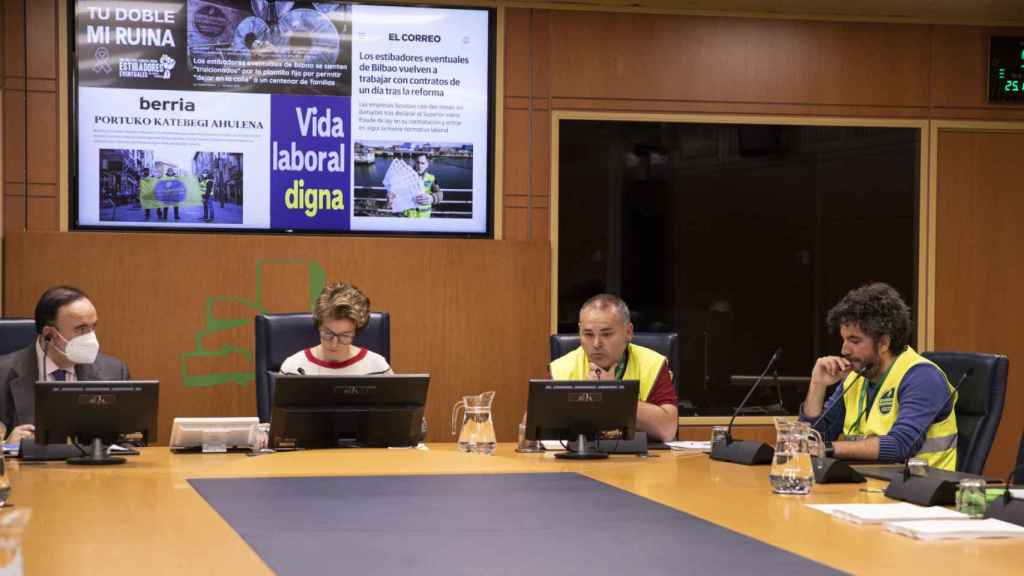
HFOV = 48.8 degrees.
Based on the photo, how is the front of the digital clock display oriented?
toward the camera

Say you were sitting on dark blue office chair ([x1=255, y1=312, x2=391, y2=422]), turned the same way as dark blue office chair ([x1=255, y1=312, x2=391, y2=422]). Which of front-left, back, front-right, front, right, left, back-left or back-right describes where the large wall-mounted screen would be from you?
back

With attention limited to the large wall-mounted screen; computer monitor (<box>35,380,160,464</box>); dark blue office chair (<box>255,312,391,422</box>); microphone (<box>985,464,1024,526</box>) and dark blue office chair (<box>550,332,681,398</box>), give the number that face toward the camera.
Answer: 3

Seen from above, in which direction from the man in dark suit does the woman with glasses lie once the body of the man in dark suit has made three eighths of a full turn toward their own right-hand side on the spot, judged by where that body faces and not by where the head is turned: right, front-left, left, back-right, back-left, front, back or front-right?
back

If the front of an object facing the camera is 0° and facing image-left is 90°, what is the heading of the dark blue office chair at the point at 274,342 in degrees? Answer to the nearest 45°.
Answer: approximately 0°

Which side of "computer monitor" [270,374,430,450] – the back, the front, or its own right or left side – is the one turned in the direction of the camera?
back

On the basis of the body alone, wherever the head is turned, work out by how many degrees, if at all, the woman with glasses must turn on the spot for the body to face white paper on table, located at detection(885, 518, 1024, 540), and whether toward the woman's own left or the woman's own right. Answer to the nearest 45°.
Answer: approximately 45° to the woman's own left

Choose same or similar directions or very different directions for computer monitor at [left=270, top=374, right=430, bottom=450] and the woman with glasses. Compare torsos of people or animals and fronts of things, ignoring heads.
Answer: very different directions

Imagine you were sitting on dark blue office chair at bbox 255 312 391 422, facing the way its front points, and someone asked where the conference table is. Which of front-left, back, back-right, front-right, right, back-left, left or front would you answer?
front

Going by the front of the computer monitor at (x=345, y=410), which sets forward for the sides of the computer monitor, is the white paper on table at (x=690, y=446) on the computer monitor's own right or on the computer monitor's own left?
on the computer monitor's own right

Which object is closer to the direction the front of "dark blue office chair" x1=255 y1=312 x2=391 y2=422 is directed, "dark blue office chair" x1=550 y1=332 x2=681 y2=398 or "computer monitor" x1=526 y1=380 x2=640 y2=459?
the computer monitor

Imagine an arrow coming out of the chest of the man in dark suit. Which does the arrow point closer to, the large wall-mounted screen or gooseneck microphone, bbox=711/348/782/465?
the gooseneck microphone

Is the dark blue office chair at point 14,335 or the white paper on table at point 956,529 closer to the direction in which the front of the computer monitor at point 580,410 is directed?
the dark blue office chair

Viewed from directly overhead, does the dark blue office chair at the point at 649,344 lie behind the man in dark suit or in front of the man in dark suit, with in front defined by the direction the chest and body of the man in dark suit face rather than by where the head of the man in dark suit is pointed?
in front

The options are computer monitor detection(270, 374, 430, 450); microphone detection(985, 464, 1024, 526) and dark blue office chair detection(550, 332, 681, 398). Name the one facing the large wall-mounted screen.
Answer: the computer monitor

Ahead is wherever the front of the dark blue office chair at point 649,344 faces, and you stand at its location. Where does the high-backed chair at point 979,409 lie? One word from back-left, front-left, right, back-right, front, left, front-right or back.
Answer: front-left
